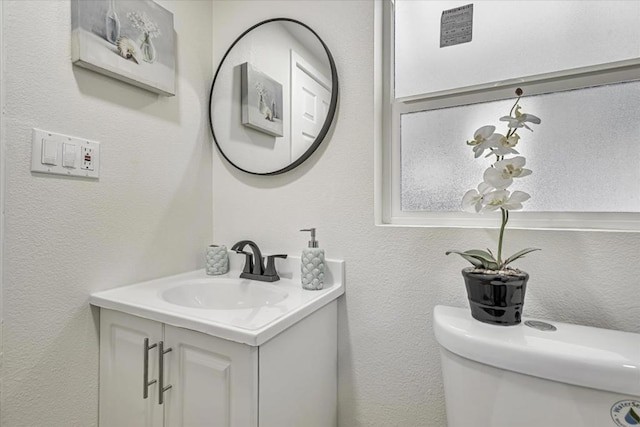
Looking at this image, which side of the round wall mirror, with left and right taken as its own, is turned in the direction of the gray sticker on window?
left

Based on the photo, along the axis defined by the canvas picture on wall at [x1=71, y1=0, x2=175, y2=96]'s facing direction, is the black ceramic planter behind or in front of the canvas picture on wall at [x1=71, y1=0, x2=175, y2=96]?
in front

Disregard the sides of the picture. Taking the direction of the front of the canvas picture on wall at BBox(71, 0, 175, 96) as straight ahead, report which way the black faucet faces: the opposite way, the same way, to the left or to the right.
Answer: to the right

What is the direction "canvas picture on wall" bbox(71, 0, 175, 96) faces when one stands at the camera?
facing the viewer and to the right of the viewer

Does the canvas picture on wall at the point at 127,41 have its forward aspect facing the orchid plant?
yes

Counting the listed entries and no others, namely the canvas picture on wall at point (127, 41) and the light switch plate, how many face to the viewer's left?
0

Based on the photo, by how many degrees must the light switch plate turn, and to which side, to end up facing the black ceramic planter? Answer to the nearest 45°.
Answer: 0° — it already faces it
